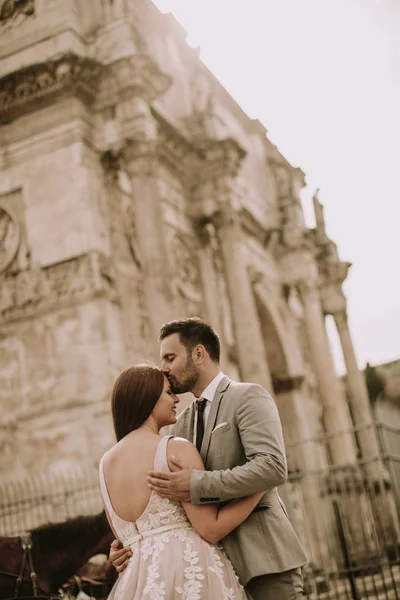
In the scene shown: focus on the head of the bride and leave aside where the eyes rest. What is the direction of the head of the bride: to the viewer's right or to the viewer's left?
to the viewer's right

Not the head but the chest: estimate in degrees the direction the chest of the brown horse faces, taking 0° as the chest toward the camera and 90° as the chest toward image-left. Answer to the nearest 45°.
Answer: approximately 270°

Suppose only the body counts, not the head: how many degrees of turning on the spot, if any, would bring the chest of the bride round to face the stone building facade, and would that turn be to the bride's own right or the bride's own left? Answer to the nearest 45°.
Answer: approximately 45° to the bride's own left

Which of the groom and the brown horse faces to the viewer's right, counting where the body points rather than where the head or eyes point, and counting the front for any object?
the brown horse

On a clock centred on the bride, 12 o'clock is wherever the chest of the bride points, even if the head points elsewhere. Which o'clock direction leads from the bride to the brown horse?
The brown horse is roughly at 10 o'clock from the bride.

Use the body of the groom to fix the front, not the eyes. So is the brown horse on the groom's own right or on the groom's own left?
on the groom's own right

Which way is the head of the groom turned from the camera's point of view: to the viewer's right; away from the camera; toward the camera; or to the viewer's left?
to the viewer's left

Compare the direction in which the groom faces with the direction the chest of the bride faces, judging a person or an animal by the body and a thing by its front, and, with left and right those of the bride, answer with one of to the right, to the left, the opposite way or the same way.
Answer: the opposite way

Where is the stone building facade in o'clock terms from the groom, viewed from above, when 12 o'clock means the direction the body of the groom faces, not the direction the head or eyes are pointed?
The stone building facade is roughly at 4 o'clock from the groom.

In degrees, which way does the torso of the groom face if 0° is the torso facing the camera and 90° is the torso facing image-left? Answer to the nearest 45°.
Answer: approximately 45°
